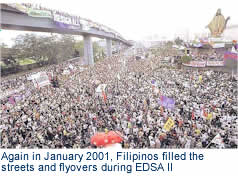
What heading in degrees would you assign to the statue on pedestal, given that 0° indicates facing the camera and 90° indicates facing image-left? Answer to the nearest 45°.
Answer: approximately 0°

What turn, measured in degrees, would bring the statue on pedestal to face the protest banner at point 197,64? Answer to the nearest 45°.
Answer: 0° — it already faces it

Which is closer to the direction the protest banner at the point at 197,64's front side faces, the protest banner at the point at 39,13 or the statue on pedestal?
the protest banner

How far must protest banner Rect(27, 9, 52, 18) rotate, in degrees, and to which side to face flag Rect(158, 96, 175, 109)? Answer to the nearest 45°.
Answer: approximately 45° to its left

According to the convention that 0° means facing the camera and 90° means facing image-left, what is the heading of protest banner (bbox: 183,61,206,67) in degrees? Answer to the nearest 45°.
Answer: approximately 0°

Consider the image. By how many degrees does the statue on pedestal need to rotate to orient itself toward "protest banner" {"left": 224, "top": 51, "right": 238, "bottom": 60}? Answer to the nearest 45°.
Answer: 0° — it already faces it

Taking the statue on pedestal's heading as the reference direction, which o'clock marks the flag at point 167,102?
The flag is roughly at 12 o'clock from the statue on pedestal.

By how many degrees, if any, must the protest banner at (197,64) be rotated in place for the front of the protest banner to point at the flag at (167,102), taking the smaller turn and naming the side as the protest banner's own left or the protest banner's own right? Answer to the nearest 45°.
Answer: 0° — it already faces it

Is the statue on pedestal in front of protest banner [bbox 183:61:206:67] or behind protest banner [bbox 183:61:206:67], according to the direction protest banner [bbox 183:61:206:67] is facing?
behind

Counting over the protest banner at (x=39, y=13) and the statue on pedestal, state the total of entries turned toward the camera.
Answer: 2
